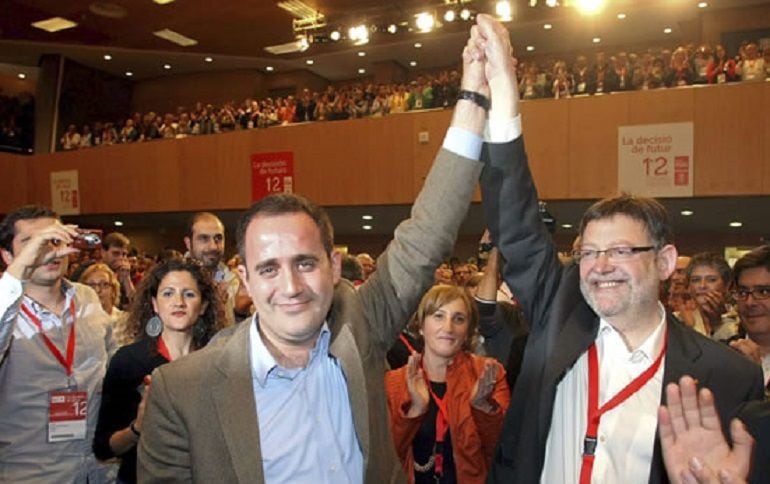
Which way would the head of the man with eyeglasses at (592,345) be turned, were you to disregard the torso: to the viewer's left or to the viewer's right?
to the viewer's left

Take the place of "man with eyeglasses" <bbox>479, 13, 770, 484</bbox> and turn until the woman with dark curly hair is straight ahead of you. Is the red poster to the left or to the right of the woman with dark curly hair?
right

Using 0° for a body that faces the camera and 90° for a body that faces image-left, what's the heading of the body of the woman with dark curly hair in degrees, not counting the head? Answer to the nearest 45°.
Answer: approximately 315°

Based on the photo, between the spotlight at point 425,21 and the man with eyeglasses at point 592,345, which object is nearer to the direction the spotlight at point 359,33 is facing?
the man with eyeglasses

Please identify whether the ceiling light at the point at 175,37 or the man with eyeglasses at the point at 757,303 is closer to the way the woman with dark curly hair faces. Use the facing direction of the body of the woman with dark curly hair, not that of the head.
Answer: the man with eyeglasses

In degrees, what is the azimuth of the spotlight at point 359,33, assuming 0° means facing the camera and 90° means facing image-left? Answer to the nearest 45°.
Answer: approximately 0°

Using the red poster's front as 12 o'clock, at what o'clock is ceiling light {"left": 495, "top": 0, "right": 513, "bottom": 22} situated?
The ceiling light is roughly at 10 o'clock from the red poster.
